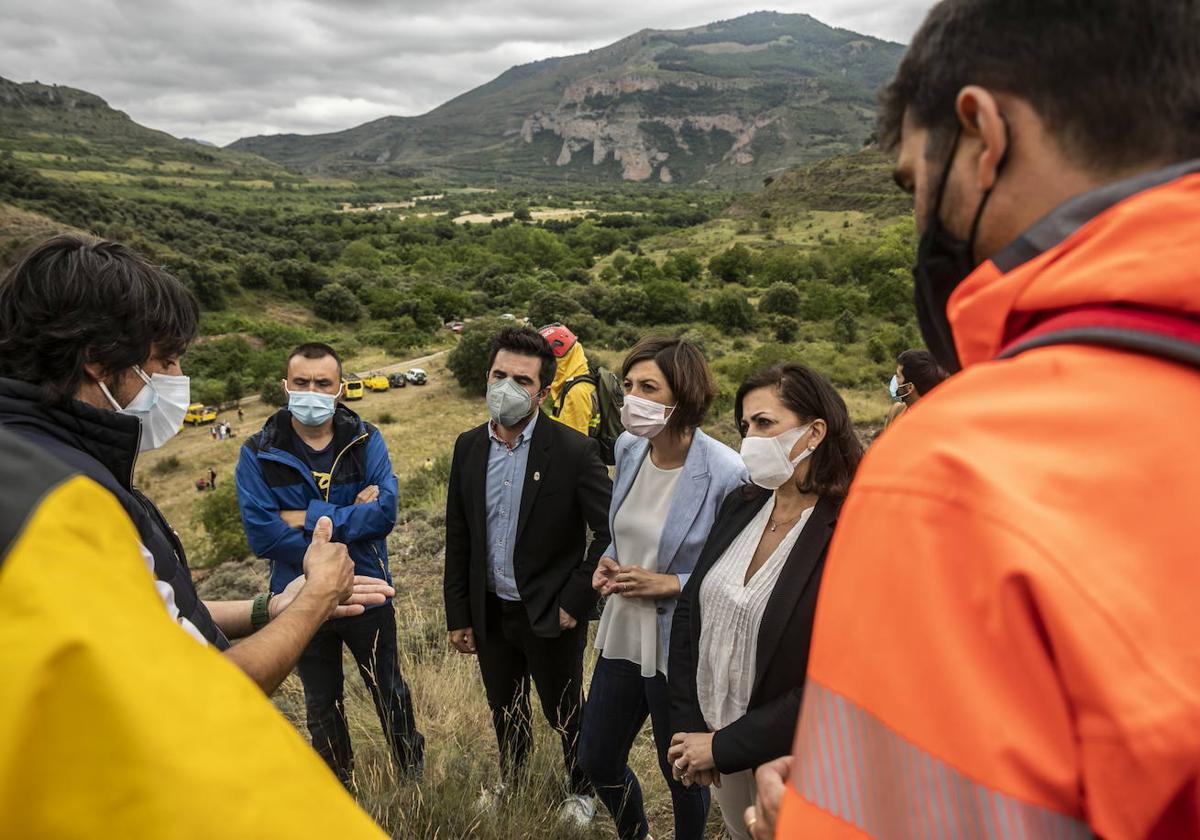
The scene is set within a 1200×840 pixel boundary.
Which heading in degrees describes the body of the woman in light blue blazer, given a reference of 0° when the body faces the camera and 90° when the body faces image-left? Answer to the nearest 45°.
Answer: approximately 45°

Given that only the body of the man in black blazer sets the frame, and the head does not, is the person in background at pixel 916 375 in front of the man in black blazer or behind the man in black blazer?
behind

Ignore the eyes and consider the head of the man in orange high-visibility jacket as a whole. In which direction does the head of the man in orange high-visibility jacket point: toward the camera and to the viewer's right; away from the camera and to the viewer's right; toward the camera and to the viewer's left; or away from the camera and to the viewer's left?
away from the camera and to the viewer's left

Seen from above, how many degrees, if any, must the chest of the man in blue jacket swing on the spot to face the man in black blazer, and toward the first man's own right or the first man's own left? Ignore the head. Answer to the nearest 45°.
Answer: approximately 45° to the first man's own left

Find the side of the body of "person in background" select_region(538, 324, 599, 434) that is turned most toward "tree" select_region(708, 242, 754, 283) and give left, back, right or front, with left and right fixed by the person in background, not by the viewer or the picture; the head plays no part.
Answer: right

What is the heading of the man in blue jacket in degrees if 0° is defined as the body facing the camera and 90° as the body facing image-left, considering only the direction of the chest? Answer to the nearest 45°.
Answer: approximately 0°

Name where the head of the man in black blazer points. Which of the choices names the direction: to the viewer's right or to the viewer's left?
to the viewer's left

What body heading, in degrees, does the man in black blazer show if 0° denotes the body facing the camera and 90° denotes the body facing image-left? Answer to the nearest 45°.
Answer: approximately 45°

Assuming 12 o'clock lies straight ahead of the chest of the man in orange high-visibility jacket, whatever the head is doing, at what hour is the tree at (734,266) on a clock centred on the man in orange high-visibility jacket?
The tree is roughly at 1 o'clock from the man in orange high-visibility jacket.
